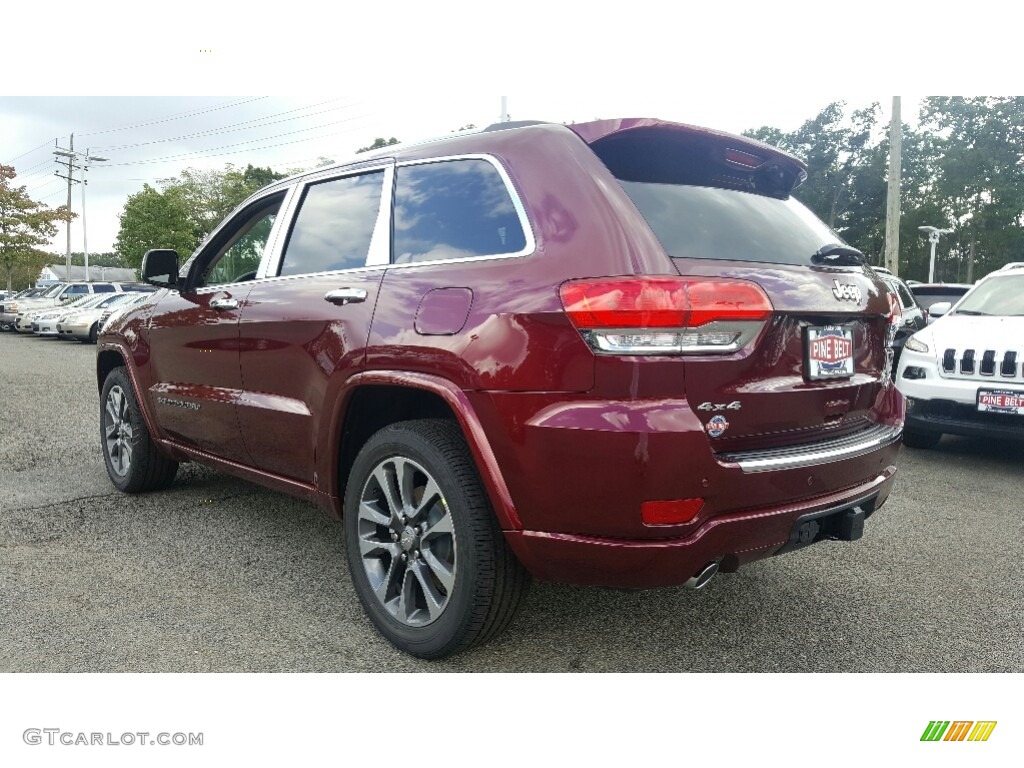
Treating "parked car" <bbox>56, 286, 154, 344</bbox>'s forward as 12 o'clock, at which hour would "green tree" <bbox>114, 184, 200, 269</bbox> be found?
The green tree is roughly at 5 o'clock from the parked car.

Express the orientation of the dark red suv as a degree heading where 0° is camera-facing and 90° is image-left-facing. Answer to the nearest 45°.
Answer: approximately 135°

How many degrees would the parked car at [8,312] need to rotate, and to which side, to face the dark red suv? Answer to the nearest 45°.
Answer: approximately 45° to its left

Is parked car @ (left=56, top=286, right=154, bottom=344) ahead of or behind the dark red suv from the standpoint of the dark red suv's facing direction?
ahead

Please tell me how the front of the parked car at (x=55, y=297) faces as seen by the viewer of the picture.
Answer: facing the viewer and to the left of the viewer

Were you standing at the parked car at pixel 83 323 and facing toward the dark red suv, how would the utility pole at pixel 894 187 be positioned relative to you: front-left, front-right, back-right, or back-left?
front-left

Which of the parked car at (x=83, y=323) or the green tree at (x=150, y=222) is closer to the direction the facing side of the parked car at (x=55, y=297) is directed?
the parked car
